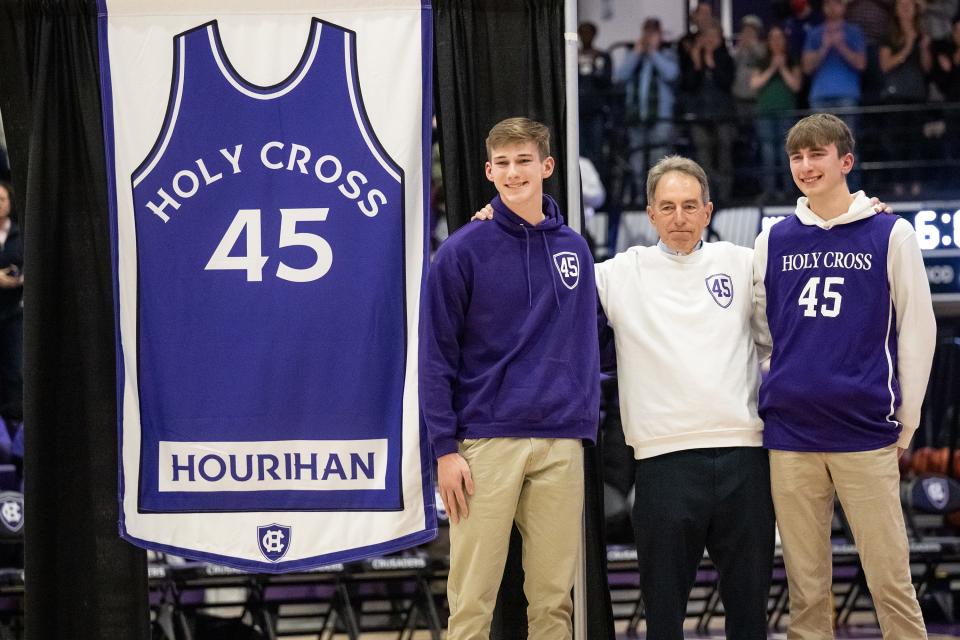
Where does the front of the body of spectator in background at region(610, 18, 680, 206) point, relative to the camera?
toward the camera

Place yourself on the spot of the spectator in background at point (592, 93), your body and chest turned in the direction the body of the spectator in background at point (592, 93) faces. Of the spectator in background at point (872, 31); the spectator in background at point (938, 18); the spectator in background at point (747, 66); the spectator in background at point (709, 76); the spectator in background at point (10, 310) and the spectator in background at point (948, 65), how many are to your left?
5

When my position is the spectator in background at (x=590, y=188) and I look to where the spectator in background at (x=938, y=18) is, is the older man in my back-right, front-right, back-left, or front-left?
back-right

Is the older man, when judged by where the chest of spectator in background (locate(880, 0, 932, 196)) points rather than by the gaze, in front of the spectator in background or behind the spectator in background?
in front

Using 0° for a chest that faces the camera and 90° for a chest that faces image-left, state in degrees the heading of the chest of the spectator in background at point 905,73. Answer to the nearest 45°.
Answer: approximately 0°

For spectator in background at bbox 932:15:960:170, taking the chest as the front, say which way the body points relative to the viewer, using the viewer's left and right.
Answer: facing the viewer

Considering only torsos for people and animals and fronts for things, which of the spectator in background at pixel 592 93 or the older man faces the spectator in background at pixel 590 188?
the spectator in background at pixel 592 93

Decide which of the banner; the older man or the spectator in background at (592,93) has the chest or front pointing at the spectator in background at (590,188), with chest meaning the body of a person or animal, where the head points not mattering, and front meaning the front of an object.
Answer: the spectator in background at (592,93)

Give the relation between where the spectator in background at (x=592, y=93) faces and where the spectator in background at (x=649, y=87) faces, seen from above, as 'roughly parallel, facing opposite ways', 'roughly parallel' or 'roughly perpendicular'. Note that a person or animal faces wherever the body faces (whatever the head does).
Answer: roughly parallel

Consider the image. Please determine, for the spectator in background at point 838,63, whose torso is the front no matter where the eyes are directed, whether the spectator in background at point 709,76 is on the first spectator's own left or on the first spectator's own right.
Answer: on the first spectator's own right

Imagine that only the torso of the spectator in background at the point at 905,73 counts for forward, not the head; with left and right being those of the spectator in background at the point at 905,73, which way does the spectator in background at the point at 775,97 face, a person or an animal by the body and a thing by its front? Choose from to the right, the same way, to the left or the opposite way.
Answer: the same way

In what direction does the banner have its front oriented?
toward the camera

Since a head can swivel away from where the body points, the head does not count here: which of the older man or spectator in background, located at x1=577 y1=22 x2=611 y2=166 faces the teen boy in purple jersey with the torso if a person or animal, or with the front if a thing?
the spectator in background

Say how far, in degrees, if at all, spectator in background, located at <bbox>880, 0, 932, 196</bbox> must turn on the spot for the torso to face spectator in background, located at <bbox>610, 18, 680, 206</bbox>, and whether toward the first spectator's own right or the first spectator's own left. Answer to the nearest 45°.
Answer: approximately 90° to the first spectator's own right

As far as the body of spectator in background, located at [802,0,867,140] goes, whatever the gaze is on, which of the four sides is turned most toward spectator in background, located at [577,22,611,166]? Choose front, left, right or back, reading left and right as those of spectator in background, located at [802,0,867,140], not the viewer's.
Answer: right

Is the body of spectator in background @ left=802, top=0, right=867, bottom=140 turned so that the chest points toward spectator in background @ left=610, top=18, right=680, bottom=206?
no

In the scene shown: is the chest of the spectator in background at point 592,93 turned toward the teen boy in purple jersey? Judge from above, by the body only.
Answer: yes
